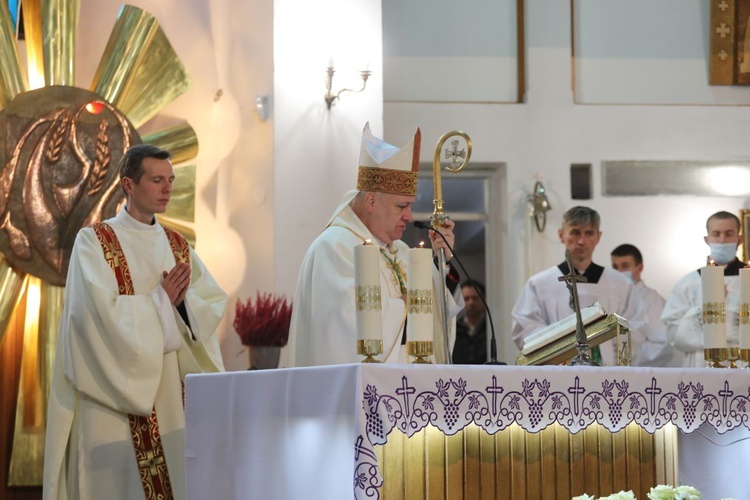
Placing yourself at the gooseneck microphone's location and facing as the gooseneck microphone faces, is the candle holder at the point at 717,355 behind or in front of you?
behind

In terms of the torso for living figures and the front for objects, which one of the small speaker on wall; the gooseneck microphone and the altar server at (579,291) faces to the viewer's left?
the gooseneck microphone

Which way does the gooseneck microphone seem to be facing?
to the viewer's left

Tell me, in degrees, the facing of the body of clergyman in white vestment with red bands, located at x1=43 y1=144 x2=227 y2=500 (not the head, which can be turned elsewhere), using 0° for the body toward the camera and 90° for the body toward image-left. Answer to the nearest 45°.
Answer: approximately 315°

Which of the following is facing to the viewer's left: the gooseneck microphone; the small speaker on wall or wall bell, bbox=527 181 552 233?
the gooseneck microphone

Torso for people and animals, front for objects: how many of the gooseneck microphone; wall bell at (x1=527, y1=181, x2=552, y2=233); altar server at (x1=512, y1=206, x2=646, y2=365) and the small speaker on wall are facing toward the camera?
3

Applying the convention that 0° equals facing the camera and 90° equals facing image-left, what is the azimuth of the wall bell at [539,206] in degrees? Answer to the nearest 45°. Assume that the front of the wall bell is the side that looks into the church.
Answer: approximately 0°

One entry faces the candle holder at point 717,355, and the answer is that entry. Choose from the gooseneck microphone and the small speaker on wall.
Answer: the small speaker on wall

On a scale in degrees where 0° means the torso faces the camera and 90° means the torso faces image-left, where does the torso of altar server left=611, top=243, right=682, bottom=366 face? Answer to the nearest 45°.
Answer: approximately 45°
